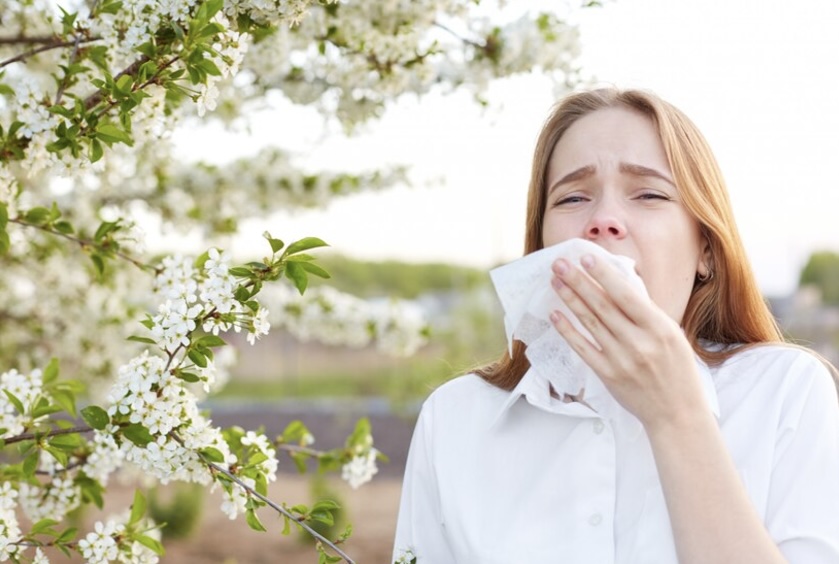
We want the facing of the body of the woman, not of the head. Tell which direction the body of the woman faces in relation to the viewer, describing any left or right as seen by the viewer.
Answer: facing the viewer
